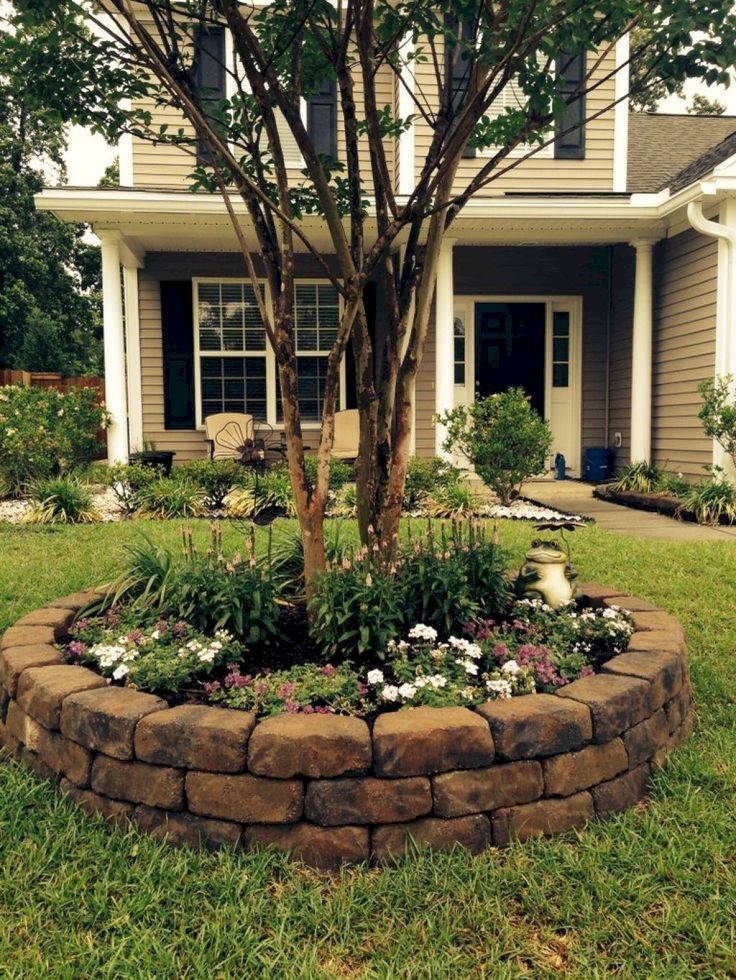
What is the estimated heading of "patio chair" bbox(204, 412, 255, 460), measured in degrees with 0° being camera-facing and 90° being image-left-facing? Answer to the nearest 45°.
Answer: approximately 0°

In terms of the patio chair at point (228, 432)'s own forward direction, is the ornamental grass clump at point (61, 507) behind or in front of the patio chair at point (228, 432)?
in front

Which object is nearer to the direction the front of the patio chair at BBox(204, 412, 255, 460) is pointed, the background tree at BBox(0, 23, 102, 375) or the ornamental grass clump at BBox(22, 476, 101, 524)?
the ornamental grass clump

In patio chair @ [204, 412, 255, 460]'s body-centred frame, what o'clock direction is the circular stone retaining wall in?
The circular stone retaining wall is roughly at 12 o'clock from the patio chair.

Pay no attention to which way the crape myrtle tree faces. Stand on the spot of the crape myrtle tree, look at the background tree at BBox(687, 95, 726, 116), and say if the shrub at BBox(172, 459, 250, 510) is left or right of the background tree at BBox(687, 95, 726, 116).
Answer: left

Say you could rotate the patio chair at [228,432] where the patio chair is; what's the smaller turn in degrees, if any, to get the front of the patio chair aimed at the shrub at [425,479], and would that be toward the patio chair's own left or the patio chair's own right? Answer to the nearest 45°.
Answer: approximately 45° to the patio chair's own left

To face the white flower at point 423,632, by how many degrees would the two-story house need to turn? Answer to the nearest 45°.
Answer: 0° — it already faces it

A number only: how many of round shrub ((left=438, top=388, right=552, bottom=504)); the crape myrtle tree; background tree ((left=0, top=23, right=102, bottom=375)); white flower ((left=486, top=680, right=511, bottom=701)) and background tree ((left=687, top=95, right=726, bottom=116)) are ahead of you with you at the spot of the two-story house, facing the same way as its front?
3

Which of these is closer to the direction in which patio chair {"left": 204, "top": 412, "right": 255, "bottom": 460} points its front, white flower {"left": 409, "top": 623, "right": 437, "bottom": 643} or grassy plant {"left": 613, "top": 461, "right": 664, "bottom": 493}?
the white flower

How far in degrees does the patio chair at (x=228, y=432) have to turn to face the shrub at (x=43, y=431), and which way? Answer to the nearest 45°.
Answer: approximately 45° to its right

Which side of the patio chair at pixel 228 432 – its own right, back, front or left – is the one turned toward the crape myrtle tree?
front
